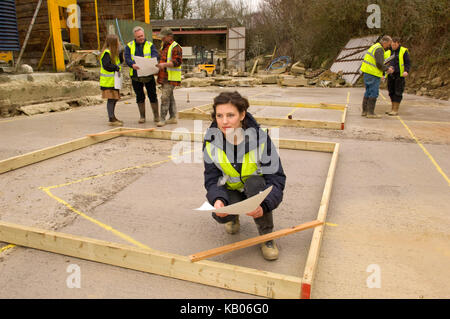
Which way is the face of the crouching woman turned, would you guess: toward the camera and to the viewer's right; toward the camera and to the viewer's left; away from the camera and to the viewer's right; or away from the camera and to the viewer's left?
toward the camera and to the viewer's left

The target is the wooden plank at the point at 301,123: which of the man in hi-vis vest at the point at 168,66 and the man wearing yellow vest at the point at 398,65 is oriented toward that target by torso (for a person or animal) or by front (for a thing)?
the man wearing yellow vest

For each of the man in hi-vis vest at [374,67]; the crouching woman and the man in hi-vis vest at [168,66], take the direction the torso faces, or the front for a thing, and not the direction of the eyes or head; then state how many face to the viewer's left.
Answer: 1

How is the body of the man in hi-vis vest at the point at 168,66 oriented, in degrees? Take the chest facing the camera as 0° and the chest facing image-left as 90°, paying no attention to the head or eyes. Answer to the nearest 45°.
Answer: approximately 90°

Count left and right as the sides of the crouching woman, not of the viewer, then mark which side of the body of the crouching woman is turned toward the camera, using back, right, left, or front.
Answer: front

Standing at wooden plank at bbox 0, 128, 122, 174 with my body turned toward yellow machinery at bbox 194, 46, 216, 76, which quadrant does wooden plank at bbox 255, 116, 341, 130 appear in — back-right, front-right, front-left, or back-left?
front-right

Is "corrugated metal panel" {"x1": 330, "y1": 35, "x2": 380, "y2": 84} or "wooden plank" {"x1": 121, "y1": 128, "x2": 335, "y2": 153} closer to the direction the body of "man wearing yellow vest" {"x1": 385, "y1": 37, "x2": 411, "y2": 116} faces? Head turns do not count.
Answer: the wooden plank
